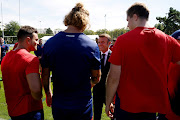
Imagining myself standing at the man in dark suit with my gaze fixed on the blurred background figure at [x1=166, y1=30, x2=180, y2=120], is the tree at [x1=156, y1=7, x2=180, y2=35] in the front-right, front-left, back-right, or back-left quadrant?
back-left

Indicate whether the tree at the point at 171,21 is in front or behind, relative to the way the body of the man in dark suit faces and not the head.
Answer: behind

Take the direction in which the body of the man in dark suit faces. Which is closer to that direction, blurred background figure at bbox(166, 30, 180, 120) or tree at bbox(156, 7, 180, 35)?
the blurred background figure

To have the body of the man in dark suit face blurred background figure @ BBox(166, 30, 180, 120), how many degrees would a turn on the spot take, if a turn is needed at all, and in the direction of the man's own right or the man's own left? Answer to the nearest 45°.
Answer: approximately 90° to the man's own left

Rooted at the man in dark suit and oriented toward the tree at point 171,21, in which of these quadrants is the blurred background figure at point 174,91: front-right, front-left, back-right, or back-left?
back-right

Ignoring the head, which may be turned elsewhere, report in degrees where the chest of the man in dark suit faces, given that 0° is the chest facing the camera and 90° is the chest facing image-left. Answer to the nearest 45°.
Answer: approximately 45°
